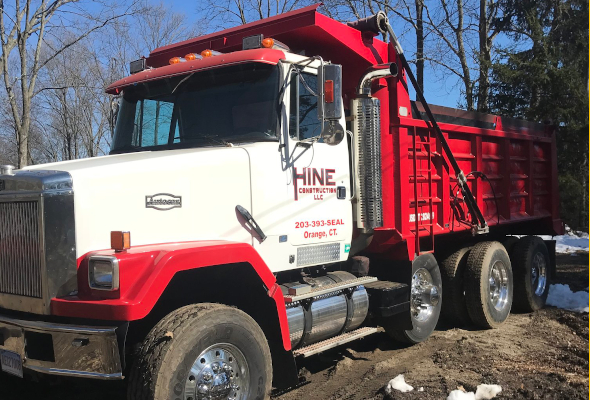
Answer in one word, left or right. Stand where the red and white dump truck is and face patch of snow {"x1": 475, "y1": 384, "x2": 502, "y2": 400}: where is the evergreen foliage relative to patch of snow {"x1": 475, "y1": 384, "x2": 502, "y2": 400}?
left

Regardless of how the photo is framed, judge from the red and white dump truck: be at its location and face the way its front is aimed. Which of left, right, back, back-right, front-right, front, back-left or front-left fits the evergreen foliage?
back

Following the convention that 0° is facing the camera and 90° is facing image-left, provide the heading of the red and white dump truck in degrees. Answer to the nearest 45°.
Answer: approximately 45°
